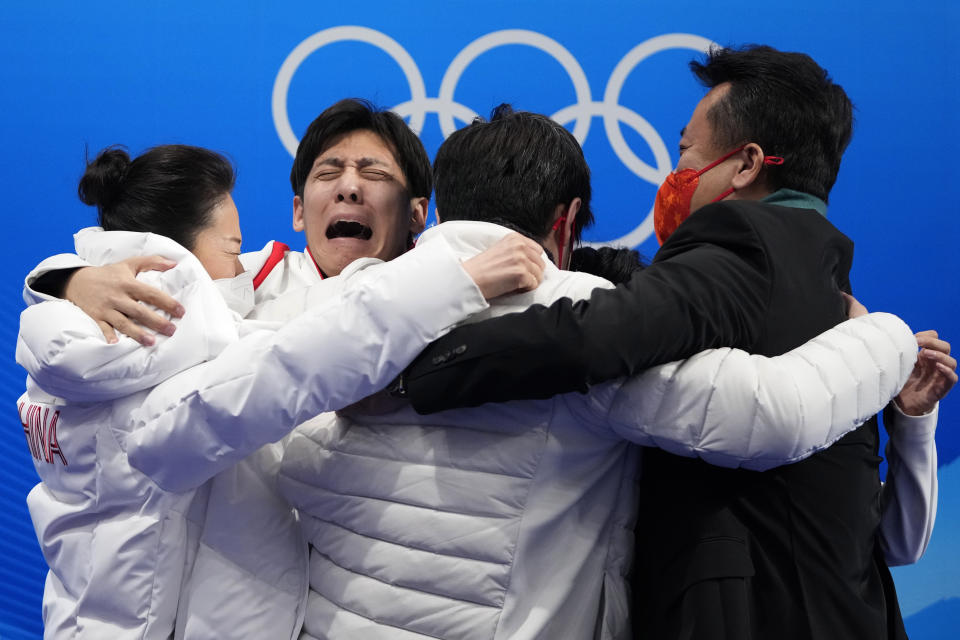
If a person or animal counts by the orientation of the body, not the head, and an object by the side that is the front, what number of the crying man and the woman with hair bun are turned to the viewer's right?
1

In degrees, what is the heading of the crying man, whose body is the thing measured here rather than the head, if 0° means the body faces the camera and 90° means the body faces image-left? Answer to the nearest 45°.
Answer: approximately 0°

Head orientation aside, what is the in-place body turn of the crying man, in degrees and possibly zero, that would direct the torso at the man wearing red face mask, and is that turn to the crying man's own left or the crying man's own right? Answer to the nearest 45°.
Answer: approximately 45° to the crying man's own left

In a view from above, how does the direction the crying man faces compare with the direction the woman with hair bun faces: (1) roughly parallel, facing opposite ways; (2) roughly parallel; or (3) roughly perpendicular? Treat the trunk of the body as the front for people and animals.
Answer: roughly perpendicular

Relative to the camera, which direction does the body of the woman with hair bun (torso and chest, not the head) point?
to the viewer's right

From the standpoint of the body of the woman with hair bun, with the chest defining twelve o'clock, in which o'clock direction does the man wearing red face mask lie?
The man wearing red face mask is roughly at 1 o'clock from the woman with hair bun.

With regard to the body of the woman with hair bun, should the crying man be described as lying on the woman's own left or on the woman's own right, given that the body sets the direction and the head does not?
on the woman's own left

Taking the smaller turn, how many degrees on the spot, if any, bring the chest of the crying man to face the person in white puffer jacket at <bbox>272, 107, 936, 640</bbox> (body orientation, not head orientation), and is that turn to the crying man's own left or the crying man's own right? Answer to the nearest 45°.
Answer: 0° — they already face them
